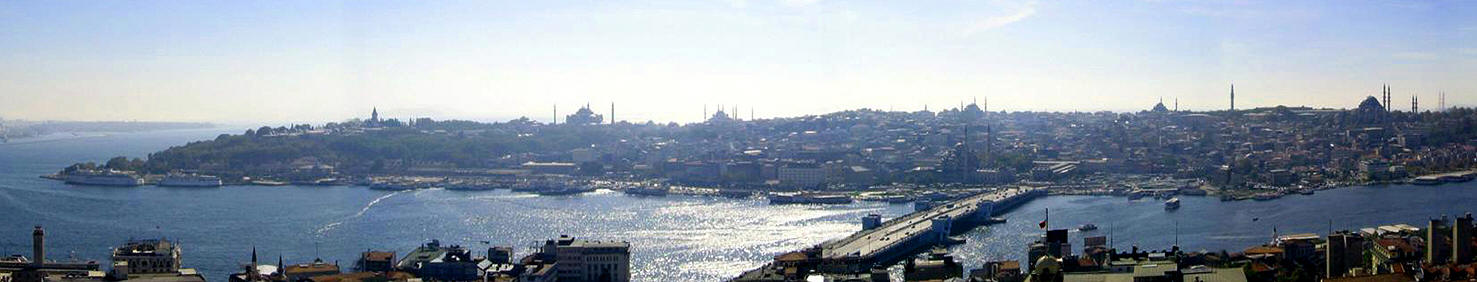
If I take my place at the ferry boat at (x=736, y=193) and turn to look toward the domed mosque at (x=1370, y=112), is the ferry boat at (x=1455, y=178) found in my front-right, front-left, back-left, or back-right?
front-right

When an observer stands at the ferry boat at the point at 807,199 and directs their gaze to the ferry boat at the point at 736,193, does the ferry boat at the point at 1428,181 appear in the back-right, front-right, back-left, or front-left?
back-right

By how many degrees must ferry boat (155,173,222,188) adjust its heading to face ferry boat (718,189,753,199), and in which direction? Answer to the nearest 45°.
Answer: approximately 135° to its left

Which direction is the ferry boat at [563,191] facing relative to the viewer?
to the viewer's left

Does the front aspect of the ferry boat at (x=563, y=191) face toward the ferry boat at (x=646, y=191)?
no

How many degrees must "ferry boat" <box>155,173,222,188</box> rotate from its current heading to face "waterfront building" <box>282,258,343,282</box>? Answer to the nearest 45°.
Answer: approximately 90° to its left

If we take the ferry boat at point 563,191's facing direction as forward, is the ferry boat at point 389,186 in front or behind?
in front

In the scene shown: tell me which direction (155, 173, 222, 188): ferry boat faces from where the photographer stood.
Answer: facing to the left of the viewer
